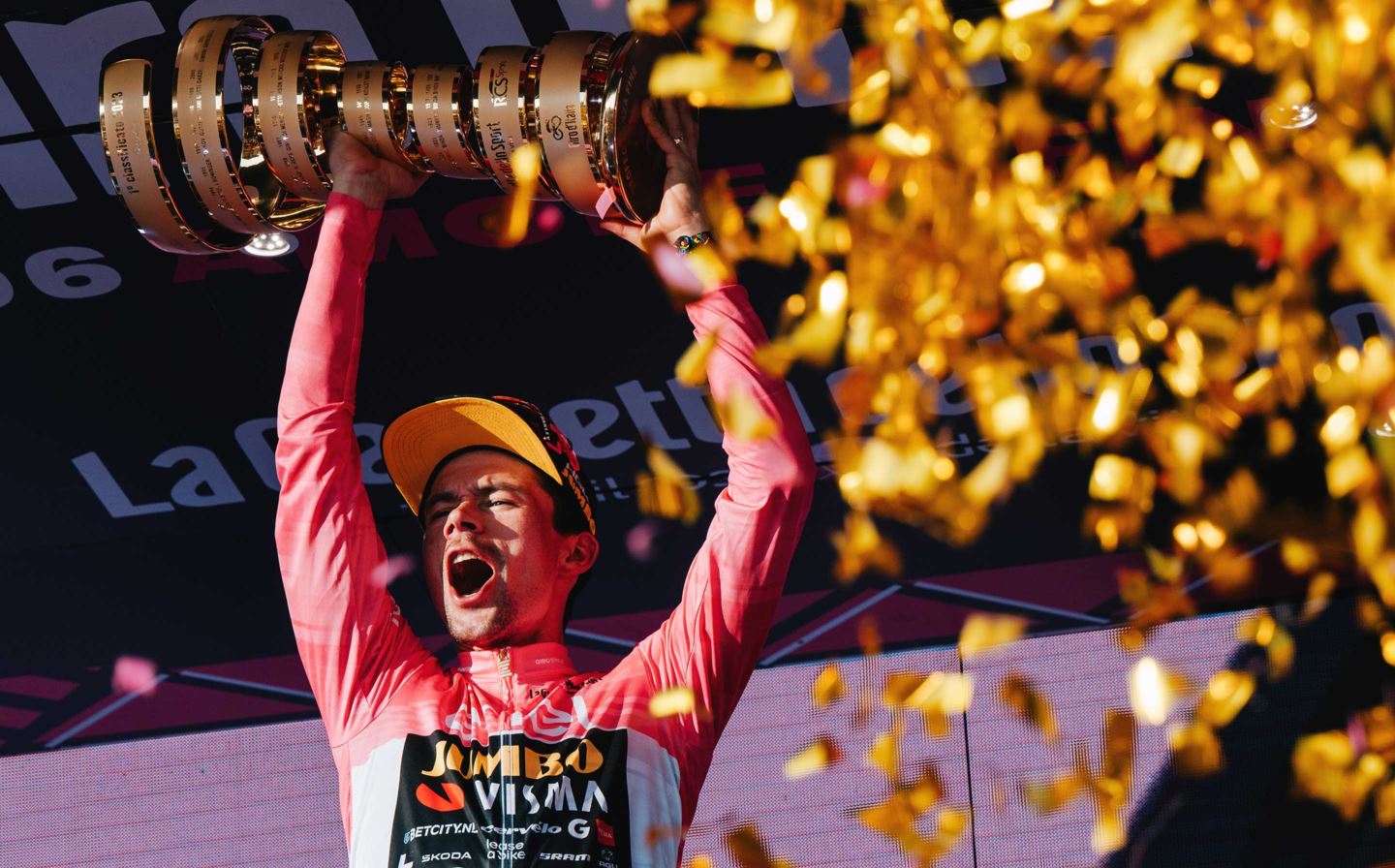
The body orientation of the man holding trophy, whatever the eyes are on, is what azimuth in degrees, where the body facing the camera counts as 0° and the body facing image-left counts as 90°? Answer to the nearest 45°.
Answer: approximately 0°
